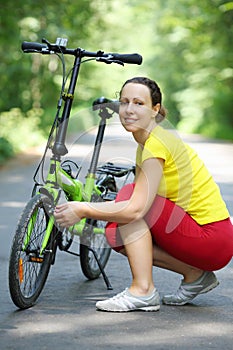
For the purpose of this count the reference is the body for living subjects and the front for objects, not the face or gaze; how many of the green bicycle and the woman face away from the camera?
0

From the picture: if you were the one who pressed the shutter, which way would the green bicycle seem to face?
facing the viewer and to the left of the viewer
